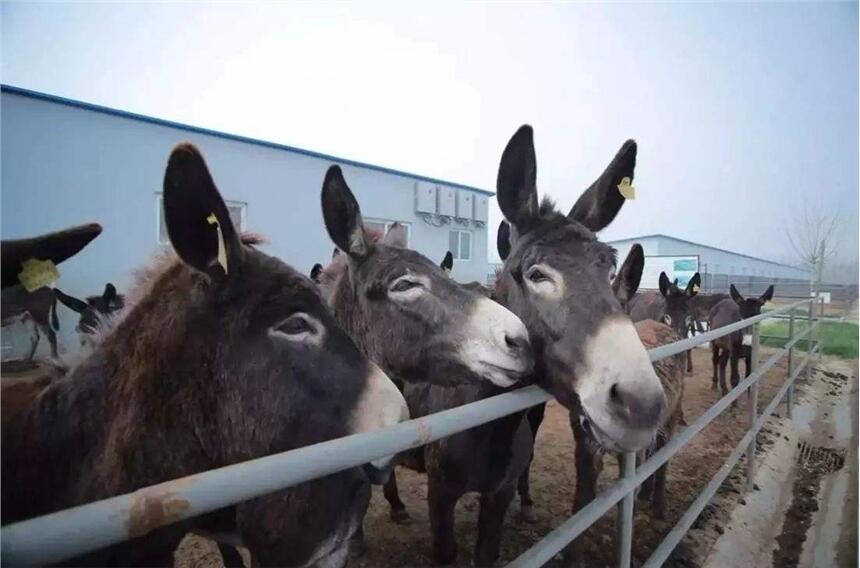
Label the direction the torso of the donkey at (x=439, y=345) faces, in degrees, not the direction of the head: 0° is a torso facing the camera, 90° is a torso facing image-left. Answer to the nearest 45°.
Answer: approximately 315°

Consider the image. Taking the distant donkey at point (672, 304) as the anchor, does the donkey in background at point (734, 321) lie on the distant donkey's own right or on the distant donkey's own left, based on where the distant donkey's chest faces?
on the distant donkey's own left

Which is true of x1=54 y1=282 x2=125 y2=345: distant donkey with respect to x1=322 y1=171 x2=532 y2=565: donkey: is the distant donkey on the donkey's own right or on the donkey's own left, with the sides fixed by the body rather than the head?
on the donkey's own right

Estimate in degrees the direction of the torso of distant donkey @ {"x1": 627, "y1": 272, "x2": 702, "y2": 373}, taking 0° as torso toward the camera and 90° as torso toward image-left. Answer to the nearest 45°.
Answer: approximately 315°

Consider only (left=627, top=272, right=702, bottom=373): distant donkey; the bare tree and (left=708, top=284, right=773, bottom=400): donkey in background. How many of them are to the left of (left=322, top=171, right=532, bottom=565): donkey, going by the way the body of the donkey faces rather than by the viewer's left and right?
3

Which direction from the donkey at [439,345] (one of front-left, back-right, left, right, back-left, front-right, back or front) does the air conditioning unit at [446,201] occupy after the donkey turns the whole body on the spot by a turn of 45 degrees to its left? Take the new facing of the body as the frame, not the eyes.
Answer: left
